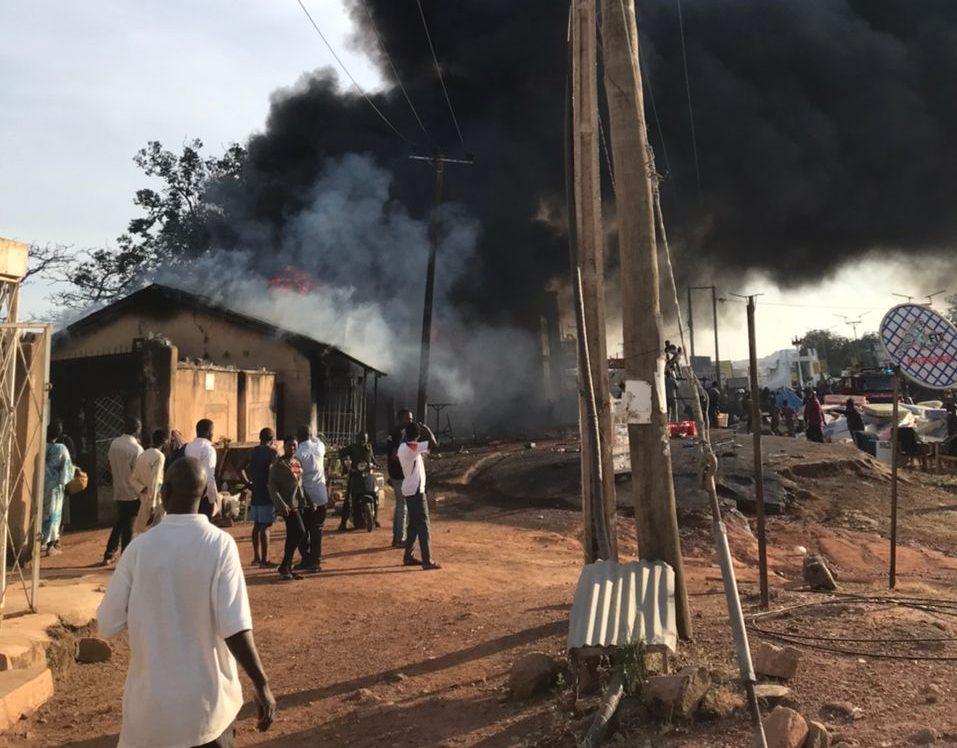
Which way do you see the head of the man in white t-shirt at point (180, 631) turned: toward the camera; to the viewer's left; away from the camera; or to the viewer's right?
away from the camera

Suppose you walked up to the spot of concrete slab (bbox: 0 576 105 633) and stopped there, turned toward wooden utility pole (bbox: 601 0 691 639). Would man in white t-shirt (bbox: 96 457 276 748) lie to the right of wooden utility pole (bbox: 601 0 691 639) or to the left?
right

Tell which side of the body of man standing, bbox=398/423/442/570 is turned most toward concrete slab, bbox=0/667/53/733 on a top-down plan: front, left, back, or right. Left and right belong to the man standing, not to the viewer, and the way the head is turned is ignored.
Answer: back

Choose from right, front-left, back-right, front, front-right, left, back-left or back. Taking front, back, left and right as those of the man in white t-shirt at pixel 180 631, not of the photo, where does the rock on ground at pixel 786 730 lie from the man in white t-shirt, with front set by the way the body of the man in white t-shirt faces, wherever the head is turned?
right

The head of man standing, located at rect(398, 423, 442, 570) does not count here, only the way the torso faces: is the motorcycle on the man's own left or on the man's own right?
on the man's own left

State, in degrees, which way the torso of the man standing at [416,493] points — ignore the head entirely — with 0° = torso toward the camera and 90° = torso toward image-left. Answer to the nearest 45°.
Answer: approximately 225°

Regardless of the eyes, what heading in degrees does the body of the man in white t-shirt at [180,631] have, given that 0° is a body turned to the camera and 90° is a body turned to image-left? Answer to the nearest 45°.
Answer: approximately 180°

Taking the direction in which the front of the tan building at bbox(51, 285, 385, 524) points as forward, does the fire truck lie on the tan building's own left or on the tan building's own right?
on the tan building's own left

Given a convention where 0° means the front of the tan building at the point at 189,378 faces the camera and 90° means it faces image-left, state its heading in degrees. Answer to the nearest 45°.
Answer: approximately 315°

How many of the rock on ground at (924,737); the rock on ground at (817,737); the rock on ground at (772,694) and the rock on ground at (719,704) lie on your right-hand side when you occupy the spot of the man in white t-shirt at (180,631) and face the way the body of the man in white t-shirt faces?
4

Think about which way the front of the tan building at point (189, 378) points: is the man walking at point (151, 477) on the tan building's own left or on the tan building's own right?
on the tan building's own right
